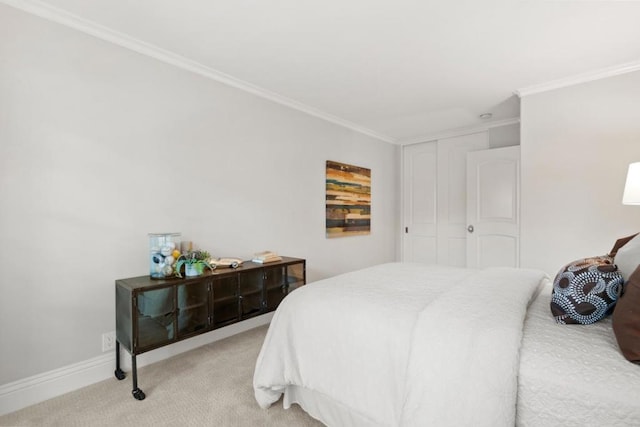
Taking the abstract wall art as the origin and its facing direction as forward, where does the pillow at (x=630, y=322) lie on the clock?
The pillow is roughly at 1 o'clock from the abstract wall art.

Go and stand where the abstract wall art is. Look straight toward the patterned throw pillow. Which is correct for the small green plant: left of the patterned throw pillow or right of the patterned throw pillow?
right

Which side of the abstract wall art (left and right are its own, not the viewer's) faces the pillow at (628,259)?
front

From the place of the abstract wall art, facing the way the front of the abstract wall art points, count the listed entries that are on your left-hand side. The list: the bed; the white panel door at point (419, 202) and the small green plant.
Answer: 1

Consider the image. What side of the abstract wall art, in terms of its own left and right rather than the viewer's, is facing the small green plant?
right

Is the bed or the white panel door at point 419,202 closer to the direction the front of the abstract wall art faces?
the bed

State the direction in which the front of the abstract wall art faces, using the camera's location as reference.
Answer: facing the viewer and to the right of the viewer

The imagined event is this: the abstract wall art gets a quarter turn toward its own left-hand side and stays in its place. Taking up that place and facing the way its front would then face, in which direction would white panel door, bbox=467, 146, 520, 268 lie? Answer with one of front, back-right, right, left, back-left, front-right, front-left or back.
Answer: front-right

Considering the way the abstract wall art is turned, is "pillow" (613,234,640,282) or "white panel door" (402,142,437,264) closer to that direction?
the pillow

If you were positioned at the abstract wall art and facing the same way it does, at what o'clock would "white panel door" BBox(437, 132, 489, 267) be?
The white panel door is roughly at 10 o'clock from the abstract wall art.

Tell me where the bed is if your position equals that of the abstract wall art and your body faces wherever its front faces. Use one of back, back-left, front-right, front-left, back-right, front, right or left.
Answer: front-right

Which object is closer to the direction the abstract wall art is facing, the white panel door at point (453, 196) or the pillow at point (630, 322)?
the pillow

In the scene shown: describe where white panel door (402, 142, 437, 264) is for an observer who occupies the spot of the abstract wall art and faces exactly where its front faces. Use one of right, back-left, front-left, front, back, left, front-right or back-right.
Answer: left
